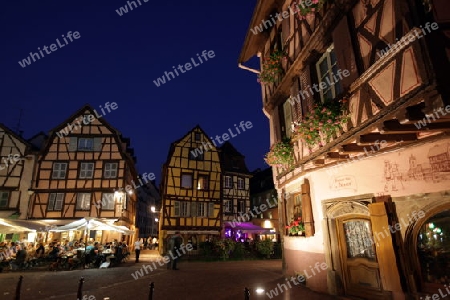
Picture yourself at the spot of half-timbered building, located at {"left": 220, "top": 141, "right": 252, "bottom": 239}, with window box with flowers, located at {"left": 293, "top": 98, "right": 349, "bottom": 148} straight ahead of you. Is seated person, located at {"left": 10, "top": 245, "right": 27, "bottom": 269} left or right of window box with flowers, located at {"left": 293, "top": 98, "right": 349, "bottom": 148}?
right

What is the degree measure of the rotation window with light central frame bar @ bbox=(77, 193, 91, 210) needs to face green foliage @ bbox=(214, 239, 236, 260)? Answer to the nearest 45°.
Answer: approximately 45° to its left

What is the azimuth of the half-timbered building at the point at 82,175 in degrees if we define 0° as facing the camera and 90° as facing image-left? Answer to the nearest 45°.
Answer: approximately 0°

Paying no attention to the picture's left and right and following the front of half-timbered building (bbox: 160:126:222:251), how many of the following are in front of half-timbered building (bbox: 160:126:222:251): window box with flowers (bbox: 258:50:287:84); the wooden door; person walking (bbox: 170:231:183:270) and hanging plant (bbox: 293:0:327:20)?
4

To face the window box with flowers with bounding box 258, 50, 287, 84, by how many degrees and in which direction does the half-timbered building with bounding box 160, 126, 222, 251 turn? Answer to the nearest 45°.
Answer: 0° — it already faces it

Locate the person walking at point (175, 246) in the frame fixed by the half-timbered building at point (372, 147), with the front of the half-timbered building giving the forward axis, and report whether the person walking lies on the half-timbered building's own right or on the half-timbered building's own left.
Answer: on the half-timbered building's own right

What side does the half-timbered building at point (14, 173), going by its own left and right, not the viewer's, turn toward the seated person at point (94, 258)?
front
